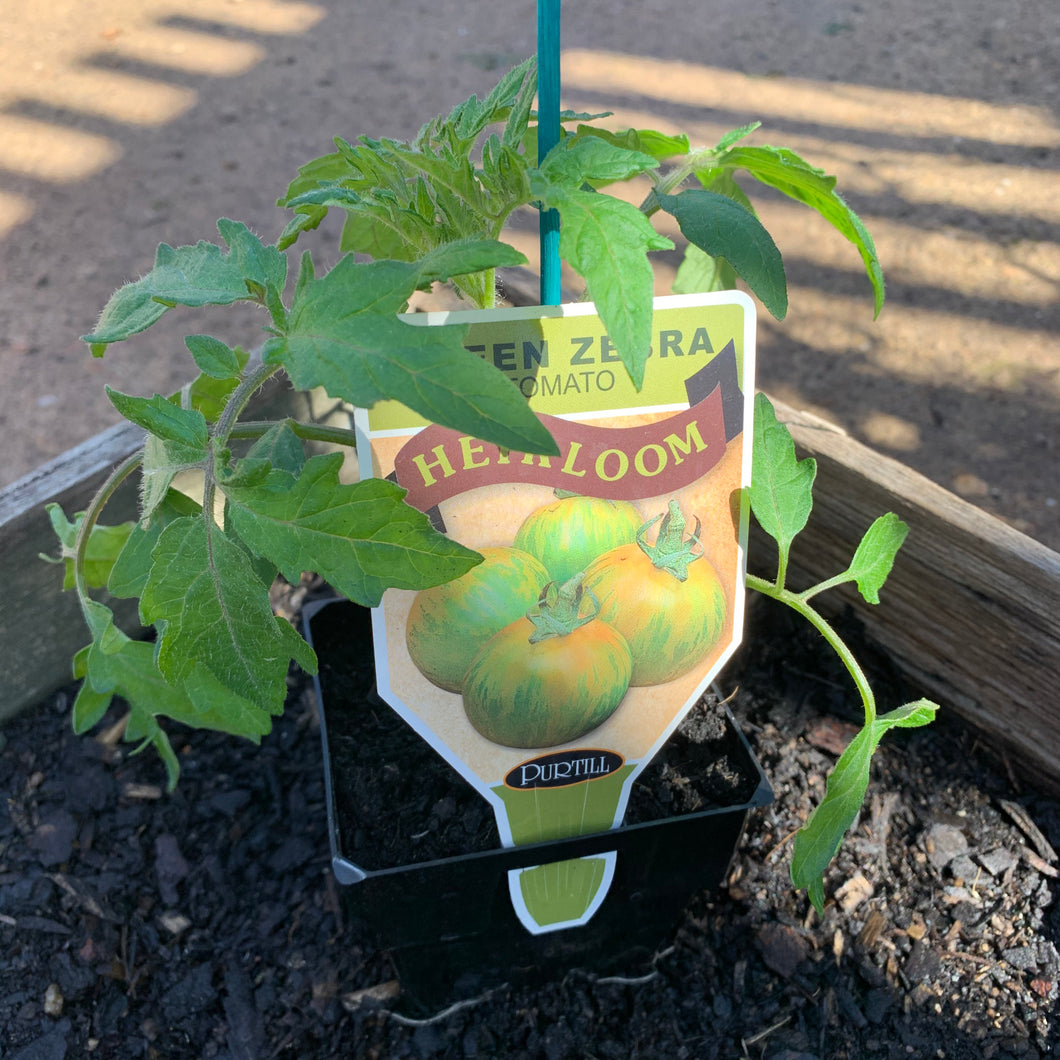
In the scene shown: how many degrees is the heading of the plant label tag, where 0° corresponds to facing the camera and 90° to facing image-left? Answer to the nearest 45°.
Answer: approximately 0°
